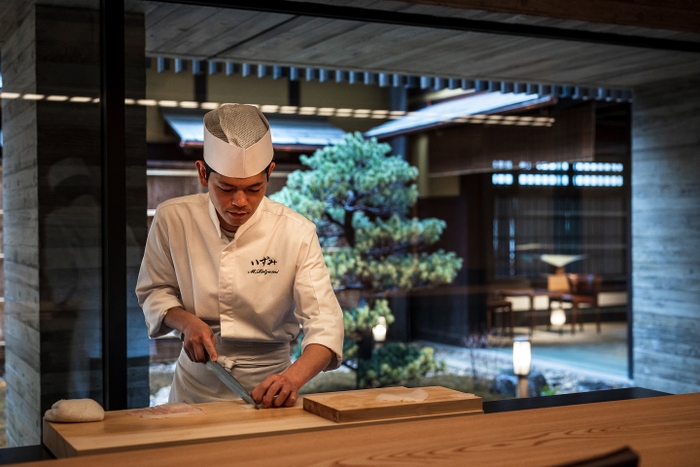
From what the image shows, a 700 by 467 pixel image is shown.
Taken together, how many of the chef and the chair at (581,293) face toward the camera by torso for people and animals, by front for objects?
1

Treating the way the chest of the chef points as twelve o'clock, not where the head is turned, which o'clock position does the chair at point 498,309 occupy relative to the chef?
The chair is roughly at 7 o'clock from the chef.

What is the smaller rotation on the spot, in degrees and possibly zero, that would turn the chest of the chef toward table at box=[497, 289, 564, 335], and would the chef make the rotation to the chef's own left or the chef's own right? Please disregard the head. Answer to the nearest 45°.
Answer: approximately 135° to the chef's own left

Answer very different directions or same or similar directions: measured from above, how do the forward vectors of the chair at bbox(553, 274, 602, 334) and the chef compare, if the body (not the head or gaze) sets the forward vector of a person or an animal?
very different directions

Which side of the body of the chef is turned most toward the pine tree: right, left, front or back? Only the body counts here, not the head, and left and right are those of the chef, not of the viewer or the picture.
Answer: back

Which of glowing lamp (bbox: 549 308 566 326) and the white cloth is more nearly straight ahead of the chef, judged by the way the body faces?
the white cloth

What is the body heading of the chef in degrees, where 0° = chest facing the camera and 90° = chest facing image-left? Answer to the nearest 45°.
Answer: approximately 0°

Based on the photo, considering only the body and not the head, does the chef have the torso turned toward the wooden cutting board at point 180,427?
yes
